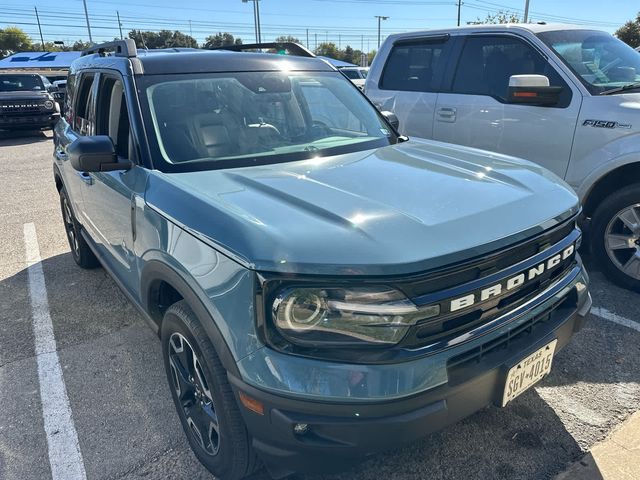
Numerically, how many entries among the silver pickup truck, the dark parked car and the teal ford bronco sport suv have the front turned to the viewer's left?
0

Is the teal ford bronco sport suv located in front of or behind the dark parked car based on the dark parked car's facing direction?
in front

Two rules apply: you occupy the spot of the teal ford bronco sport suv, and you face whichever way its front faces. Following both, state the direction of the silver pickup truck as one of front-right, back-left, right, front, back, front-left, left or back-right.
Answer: left

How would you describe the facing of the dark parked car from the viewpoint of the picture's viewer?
facing the viewer

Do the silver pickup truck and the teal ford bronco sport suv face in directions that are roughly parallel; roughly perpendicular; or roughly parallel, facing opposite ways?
roughly parallel

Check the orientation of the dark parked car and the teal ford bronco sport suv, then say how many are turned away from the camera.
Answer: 0

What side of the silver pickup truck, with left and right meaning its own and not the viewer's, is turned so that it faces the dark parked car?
back

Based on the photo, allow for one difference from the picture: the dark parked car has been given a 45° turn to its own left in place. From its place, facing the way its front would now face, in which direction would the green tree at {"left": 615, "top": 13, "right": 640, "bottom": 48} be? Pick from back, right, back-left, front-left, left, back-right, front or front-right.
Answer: front-left

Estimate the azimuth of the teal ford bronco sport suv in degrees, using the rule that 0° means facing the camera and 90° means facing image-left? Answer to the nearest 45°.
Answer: approximately 315°

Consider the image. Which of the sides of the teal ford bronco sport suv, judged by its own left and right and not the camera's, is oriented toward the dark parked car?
back

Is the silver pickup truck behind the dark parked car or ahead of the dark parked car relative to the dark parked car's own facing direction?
ahead

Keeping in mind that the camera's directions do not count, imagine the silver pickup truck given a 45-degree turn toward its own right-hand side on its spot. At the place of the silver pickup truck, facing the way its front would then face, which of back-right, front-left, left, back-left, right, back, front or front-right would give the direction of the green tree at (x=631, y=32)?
back

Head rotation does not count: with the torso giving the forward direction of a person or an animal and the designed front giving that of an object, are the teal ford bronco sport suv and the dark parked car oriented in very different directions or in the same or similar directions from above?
same or similar directions

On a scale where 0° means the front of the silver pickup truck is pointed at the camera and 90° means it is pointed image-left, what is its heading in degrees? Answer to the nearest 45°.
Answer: approximately 315°
